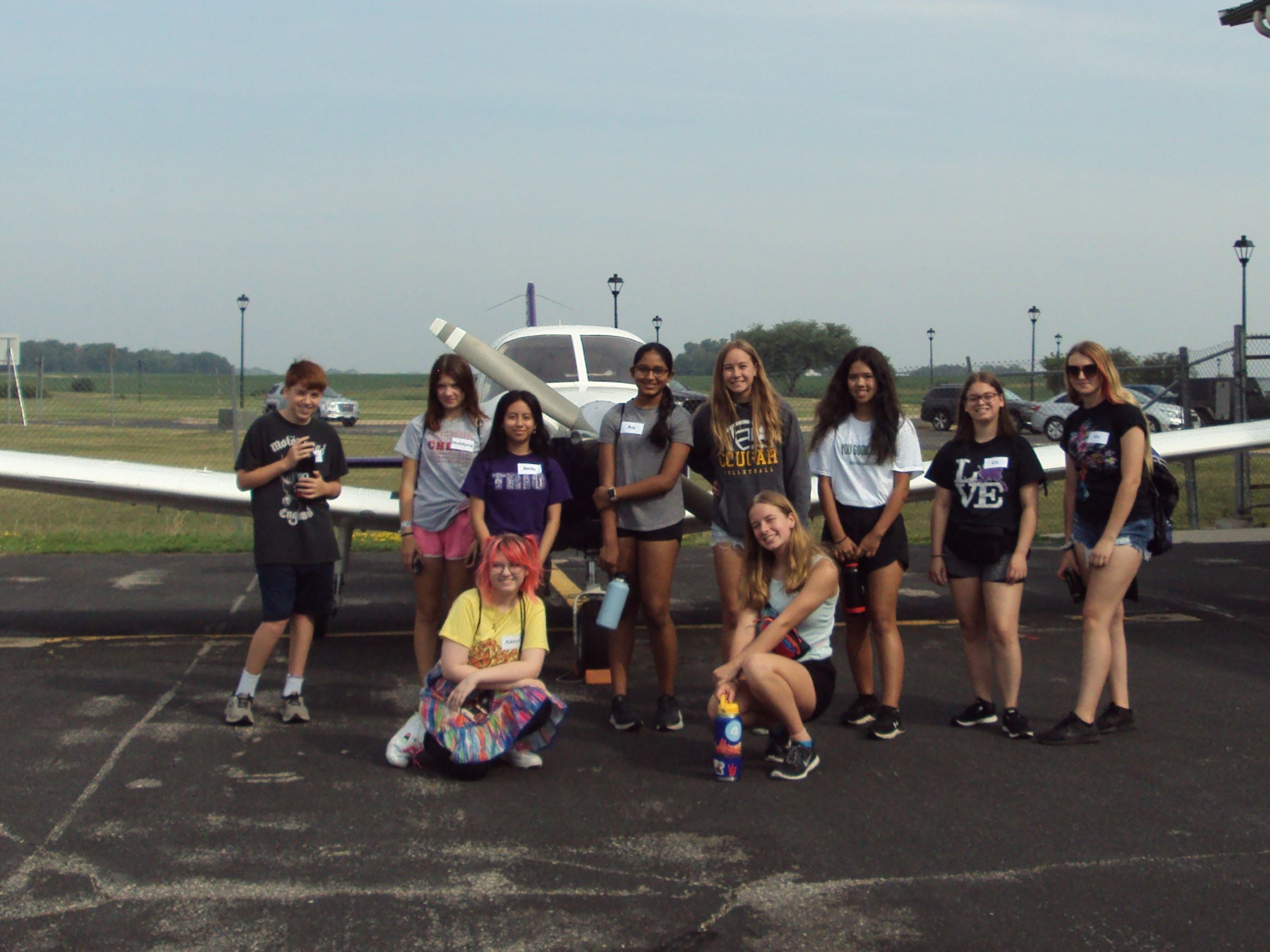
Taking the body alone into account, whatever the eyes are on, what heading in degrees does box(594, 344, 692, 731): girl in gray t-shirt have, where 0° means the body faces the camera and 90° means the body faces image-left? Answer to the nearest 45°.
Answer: approximately 0°

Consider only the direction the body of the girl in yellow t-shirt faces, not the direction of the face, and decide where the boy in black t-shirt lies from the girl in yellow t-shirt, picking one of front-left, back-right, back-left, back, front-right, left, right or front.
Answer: back-right

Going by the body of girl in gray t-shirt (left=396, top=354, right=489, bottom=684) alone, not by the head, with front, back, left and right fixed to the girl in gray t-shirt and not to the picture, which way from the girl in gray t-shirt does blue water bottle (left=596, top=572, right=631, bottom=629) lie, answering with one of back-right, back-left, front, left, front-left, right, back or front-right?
front-left

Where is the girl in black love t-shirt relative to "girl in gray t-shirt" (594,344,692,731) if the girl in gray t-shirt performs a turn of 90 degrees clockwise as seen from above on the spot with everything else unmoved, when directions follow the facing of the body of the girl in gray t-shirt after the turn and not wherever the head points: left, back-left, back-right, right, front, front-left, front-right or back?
back

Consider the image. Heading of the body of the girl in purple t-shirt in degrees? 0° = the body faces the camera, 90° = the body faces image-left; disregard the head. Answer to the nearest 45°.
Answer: approximately 0°

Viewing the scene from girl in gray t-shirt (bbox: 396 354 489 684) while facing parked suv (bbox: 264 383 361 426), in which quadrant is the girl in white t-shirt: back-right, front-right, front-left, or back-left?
back-right

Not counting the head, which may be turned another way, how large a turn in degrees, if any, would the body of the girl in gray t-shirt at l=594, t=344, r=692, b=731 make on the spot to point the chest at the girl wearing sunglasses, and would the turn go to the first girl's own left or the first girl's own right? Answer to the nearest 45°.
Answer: approximately 90° to the first girl's own left

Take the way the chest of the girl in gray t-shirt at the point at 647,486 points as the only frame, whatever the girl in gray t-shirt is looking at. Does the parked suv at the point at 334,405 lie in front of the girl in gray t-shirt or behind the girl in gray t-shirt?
behind
